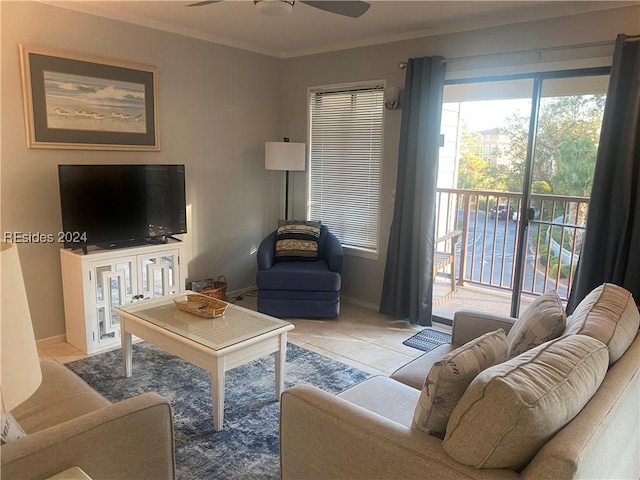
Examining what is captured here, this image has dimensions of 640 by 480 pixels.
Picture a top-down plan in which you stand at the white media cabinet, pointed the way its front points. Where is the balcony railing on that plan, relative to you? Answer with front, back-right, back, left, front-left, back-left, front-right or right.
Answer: front-left

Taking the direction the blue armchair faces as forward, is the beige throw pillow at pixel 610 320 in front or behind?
in front

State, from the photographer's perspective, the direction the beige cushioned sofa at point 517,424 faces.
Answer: facing away from the viewer and to the left of the viewer

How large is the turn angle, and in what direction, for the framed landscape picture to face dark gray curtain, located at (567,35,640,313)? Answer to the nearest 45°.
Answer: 0° — it already faces it

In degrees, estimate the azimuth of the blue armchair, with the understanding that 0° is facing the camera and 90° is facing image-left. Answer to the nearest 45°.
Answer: approximately 0°

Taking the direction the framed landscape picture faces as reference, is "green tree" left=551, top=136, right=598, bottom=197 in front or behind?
in front

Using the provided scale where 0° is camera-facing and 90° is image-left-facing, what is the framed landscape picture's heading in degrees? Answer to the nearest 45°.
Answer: approximately 315°

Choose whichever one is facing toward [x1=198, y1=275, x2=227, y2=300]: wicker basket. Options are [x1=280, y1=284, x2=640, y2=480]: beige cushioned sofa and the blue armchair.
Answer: the beige cushioned sofa

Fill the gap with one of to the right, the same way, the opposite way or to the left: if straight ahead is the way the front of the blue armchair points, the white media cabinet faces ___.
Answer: to the left

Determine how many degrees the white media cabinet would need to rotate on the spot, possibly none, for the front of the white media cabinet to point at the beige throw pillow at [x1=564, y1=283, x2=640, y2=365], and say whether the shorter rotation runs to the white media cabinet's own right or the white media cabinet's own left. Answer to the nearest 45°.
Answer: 0° — it already faces it
